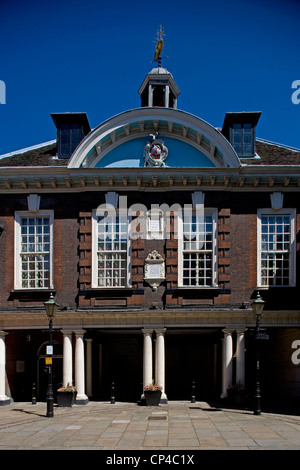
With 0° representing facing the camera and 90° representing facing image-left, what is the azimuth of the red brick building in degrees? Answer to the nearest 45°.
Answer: approximately 0°
